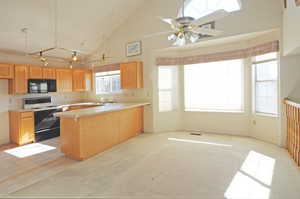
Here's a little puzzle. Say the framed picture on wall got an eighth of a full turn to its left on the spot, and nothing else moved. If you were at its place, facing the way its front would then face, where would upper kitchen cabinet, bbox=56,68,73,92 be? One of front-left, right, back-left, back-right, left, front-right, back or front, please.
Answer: right

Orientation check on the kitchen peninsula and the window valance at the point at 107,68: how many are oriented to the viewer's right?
0

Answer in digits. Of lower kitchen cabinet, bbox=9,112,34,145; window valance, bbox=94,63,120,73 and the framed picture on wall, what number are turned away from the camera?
0

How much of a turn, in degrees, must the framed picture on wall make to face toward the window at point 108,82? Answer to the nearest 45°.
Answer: approximately 90° to its right

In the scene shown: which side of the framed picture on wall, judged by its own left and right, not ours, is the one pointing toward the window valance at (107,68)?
right

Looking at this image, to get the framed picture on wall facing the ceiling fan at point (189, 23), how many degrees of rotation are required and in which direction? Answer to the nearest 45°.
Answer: approximately 45° to its left

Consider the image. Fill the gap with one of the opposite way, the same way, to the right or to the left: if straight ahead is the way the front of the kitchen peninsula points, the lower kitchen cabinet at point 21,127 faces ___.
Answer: the opposite way

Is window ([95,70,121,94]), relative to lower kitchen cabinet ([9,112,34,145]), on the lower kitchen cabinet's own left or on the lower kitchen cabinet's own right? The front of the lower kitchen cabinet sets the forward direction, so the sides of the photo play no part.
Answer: on the lower kitchen cabinet's own left

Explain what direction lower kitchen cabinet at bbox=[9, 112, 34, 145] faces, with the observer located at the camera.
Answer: facing the viewer and to the right of the viewer

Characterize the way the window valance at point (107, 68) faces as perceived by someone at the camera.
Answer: facing the viewer and to the left of the viewer

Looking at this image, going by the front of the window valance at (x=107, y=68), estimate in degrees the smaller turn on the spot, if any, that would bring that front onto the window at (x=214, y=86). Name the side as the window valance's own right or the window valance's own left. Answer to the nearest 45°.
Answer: approximately 90° to the window valance's own left
